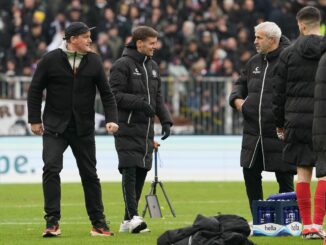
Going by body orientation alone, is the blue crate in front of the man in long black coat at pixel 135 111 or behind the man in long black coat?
in front

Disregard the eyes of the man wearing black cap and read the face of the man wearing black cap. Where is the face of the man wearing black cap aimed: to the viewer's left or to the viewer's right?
to the viewer's right

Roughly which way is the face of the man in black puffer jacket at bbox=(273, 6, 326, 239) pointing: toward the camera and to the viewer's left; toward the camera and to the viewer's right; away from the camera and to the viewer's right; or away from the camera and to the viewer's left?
away from the camera and to the viewer's left

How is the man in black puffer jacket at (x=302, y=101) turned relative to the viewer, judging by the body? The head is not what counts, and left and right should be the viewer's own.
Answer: facing away from the viewer and to the left of the viewer

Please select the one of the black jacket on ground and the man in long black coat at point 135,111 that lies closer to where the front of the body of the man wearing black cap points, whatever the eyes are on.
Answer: the black jacket on ground

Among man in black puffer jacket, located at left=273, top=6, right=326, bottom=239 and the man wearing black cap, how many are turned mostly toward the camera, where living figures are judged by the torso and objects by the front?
1

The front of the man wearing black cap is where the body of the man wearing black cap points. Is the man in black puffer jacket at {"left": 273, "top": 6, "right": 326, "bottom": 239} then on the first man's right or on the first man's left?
on the first man's left

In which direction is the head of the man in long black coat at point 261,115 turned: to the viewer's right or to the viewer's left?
to the viewer's left
